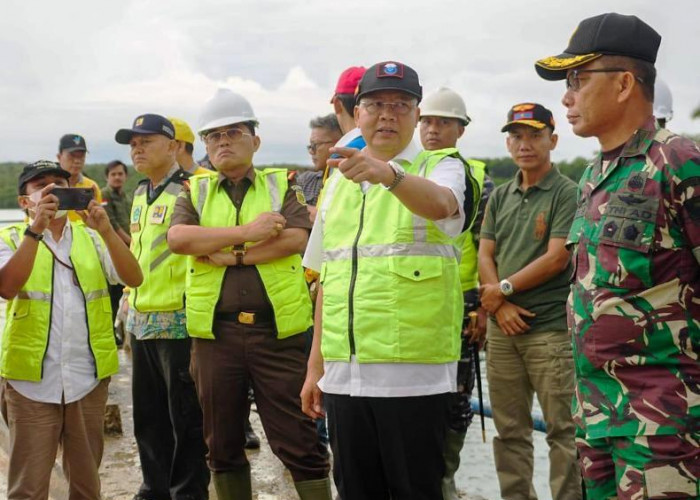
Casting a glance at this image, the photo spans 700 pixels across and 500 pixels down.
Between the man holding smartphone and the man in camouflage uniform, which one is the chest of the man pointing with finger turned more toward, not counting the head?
the man holding smartphone

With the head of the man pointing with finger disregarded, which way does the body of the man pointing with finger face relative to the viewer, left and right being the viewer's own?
facing the viewer and to the left of the viewer

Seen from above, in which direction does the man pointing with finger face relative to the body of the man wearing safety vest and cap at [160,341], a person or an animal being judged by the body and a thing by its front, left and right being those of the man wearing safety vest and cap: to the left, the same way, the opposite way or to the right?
the same way

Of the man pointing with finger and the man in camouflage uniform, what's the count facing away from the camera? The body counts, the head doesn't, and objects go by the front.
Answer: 0

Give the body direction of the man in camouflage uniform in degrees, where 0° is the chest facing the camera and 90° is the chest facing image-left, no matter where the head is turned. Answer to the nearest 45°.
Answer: approximately 45°

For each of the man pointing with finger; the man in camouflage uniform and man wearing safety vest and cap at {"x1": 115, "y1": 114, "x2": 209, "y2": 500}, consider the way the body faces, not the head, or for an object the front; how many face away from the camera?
0

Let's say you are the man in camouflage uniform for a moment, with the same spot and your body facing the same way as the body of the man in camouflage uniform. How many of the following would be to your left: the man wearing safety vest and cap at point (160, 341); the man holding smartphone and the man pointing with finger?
0

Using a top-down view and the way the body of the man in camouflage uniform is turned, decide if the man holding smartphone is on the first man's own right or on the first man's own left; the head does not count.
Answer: on the first man's own right

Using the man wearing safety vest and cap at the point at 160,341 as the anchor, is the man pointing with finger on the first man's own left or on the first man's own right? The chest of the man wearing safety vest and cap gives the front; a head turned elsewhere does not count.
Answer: on the first man's own left

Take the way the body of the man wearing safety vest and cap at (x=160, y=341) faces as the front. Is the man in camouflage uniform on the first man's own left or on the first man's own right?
on the first man's own left

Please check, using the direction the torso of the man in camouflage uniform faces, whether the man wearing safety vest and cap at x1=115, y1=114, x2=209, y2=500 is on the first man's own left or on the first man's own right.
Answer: on the first man's own right

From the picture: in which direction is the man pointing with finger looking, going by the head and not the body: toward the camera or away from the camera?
toward the camera

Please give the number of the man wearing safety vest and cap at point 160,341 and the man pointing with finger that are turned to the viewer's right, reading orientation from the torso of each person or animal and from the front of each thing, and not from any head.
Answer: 0

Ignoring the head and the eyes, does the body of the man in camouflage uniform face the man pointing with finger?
no
